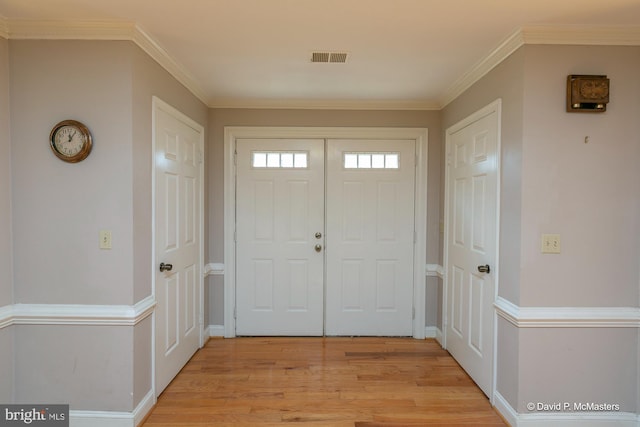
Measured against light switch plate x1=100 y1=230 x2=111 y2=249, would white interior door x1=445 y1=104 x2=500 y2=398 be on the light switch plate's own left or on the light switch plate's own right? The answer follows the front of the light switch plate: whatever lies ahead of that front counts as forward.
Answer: on the light switch plate's own left

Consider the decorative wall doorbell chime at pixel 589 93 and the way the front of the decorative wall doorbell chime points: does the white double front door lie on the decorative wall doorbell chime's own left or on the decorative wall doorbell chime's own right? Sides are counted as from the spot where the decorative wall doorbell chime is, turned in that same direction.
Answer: on the decorative wall doorbell chime's own right

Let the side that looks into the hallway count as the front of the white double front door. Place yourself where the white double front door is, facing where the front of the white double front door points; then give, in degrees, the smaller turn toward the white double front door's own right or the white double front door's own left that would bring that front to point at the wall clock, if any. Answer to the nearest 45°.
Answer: approximately 45° to the white double front door's own right

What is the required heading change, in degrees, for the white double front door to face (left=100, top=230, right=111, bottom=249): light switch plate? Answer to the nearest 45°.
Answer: approximately 45° to its right

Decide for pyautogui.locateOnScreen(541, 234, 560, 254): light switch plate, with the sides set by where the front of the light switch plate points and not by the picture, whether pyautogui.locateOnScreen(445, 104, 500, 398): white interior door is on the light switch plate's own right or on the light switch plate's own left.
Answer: on the light switch plate's own right

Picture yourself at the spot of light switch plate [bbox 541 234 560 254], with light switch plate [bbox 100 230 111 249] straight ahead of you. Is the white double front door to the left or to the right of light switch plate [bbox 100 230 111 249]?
right

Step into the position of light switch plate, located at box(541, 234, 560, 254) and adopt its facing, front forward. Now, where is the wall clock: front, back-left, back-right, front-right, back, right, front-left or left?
front-right

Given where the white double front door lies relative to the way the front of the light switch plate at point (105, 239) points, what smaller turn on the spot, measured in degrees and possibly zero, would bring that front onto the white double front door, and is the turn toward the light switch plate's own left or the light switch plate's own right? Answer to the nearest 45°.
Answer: approximately 90° to the light switch plate's own left

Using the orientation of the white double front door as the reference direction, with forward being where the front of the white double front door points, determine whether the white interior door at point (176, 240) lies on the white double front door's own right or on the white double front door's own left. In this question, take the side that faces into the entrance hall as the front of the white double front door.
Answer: on the white double front door's own right
